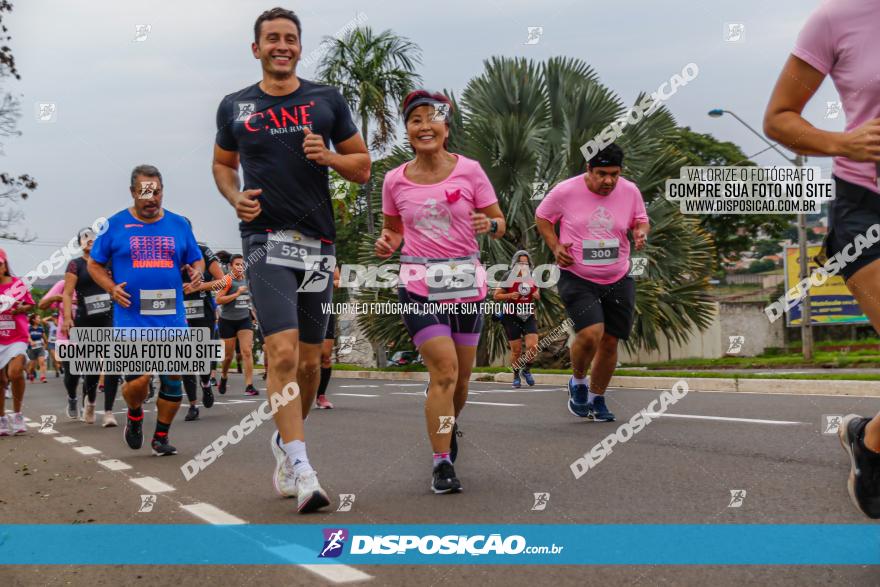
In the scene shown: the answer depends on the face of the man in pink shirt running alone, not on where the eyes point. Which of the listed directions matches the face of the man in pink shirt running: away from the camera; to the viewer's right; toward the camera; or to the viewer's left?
toward the camera

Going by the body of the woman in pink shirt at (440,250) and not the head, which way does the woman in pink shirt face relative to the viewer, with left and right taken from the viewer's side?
facing the viewer

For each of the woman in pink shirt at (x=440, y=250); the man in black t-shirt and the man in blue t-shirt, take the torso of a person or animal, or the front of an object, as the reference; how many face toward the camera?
3

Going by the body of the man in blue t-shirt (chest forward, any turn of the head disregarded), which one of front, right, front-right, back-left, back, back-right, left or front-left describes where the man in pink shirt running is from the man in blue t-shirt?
left

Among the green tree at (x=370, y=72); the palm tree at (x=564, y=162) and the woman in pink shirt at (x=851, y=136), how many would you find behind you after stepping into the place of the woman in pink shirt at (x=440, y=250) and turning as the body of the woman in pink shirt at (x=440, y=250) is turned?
2

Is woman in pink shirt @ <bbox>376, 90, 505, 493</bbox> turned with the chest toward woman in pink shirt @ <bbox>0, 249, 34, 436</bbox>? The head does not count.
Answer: no

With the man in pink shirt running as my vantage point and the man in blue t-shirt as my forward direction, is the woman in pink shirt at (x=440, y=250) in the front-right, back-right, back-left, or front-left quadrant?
front-left

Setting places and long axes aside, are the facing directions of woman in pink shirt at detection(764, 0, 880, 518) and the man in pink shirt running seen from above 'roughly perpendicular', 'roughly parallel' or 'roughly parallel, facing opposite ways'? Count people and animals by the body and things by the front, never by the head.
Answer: roughly parallel

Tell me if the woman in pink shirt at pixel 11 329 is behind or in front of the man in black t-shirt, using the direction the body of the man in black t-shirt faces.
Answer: behind

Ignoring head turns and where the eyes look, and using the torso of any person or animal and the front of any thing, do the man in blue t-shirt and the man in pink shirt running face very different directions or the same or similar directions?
same or similar directions

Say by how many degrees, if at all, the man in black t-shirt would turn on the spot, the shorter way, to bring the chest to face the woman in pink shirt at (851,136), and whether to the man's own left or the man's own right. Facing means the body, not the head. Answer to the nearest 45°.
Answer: approximately 45° to the man's own left

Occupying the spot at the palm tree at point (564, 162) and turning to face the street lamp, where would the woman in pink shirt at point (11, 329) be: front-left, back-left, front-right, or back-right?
back-right

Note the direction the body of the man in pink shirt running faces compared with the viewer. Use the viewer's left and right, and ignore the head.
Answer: facing the viewer and to the right of the viewer

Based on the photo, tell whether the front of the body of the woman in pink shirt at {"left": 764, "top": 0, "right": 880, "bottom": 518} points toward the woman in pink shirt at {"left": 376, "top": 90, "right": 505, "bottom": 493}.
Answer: no

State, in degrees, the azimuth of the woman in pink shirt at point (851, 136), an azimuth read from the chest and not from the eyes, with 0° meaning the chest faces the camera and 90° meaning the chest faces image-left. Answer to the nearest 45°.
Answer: approximately 315°

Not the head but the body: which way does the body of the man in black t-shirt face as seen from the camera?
toward the camera

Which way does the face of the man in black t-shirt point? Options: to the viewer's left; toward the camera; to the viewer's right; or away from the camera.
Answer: toward the camera

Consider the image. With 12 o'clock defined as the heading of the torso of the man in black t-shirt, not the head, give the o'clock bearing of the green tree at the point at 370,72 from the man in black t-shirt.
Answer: The green tree is roughly at 6 o'clock from the man in black t-shirt.

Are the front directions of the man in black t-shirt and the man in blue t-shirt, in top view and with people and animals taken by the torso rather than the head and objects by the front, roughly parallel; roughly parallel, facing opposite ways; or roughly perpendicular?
roughly parallel
